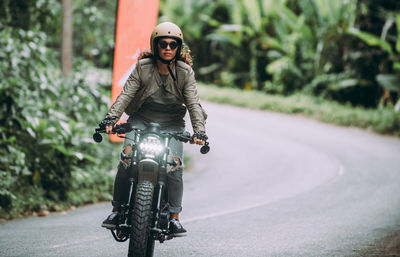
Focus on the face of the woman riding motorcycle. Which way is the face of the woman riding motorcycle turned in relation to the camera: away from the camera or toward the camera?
toward the camera

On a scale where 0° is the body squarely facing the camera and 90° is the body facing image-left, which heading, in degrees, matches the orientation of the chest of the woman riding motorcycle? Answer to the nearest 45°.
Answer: approximately 0°

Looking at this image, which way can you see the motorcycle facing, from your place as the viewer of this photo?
facing the viewer
